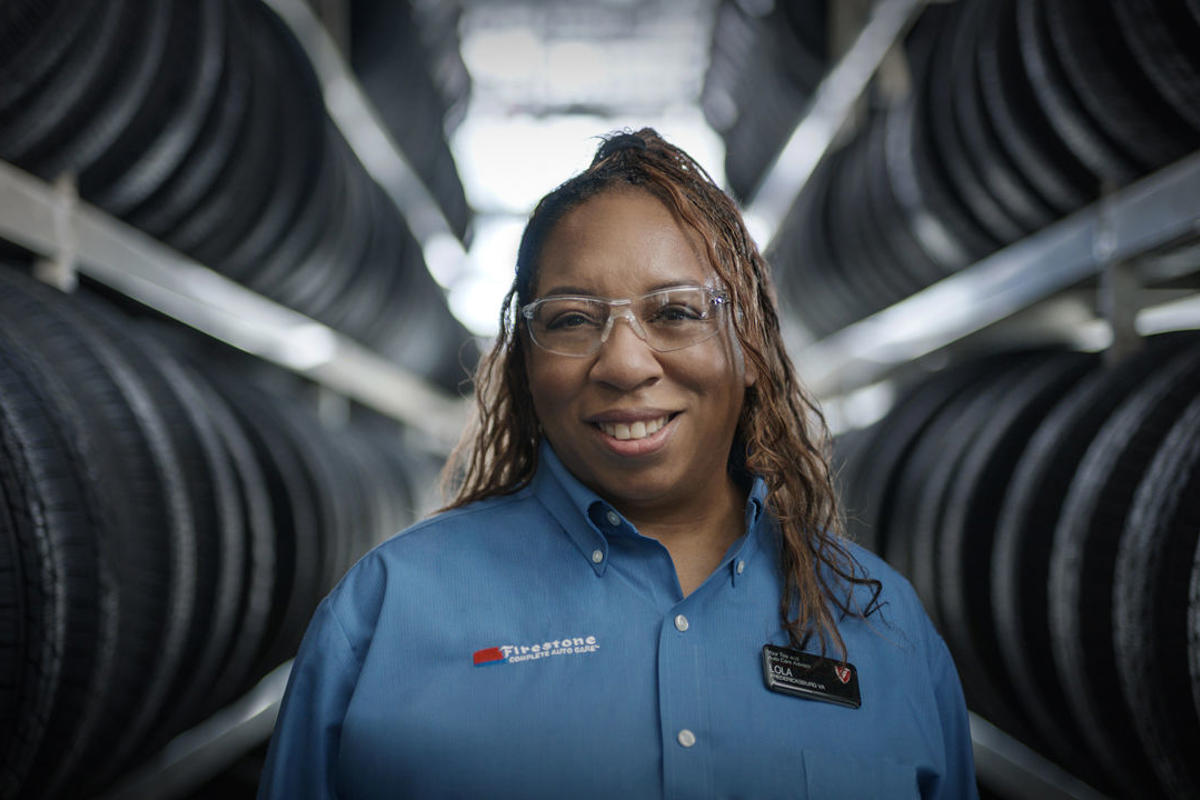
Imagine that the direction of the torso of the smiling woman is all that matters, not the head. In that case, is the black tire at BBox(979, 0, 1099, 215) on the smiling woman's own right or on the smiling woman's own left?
on the smiling woman's own left

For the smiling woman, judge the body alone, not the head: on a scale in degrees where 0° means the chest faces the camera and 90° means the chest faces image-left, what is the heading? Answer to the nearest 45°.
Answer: approximately 0°

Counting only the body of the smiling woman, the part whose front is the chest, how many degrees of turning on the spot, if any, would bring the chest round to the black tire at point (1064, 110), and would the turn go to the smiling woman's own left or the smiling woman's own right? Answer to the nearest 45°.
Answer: approximately 135° to the smiling woman's own left

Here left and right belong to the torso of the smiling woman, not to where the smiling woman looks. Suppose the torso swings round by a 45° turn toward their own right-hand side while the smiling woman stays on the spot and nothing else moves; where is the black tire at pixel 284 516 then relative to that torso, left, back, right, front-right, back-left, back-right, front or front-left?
right

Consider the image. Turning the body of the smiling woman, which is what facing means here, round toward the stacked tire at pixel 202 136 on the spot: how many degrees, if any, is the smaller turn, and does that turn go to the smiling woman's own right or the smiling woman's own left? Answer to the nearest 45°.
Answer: approximately 135° to the smiling woman's own right

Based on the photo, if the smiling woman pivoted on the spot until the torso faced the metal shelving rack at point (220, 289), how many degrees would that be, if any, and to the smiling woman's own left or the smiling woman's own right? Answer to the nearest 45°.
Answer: approximately 135° to the smiling woman's own right

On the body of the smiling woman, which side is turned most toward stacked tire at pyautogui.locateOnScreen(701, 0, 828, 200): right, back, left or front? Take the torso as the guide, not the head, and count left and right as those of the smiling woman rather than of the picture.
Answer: back

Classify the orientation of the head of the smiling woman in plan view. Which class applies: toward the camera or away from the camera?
toward the camera

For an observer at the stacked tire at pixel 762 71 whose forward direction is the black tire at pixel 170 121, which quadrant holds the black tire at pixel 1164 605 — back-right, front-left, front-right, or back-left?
front-left

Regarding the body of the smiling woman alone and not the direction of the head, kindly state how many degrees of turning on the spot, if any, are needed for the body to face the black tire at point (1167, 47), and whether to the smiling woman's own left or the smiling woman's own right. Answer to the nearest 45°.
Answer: approximately 90° to the smiling woman's own left

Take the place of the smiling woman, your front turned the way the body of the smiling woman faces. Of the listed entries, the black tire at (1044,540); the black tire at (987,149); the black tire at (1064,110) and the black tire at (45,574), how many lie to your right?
1
